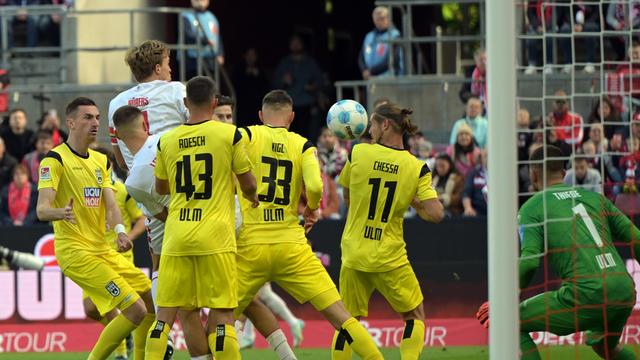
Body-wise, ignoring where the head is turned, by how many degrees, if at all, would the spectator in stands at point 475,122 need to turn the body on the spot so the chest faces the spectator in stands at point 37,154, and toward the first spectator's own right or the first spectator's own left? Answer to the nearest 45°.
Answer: approximately 90° to the first spectator's own right

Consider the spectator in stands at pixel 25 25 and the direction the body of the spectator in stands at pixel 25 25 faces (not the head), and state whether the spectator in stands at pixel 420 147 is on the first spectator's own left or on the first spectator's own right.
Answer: on the first spectator's own left
